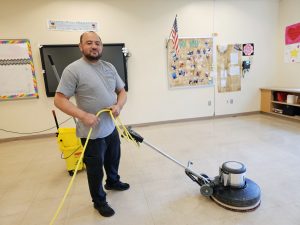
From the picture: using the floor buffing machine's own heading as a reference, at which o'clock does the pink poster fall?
The pink poster is roughly at 10 o'clock from the floor buffing machine.

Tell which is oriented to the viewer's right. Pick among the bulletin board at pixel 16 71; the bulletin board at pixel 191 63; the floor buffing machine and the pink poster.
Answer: the floor buffing machine

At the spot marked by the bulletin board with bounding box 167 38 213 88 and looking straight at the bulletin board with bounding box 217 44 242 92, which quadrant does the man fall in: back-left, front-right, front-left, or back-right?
back-right

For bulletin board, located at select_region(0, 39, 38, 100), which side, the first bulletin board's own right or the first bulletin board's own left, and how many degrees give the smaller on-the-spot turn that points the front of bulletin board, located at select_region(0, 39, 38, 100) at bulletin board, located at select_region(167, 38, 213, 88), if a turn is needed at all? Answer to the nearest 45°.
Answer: approximately 90° to the first bulletin board's own left

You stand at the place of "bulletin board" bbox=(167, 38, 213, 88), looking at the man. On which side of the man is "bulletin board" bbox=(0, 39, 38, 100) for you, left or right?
right

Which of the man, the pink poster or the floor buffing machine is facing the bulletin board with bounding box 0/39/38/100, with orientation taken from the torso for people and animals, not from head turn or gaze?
the pink poster

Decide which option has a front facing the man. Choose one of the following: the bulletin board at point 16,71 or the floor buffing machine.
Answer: the bulletin board

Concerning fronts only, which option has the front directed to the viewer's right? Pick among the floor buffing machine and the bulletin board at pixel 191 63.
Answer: the floor buffing machine

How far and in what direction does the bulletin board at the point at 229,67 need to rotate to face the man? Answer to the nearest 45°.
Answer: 0° — it already faces them

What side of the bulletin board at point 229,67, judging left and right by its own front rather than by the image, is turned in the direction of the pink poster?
left

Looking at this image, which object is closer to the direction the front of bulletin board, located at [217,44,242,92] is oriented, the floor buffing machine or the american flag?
the floor buffing machine
